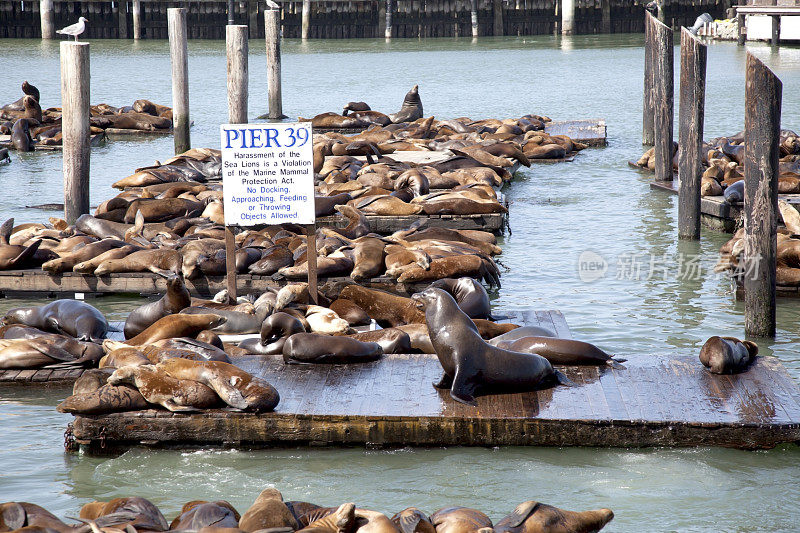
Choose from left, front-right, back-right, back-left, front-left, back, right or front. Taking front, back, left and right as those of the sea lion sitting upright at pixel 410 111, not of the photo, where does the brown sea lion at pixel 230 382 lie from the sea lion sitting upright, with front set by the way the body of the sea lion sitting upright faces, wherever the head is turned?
right

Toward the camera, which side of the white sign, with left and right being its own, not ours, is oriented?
front

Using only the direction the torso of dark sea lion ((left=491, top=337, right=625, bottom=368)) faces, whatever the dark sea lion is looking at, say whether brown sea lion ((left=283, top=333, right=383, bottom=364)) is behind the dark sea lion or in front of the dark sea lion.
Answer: in front

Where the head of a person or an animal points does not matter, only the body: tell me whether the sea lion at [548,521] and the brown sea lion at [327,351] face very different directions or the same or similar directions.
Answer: same or similar directions

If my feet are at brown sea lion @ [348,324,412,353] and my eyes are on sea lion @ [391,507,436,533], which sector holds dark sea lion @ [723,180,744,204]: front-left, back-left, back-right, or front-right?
back-left

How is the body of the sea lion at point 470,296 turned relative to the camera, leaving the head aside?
to the viewer's left

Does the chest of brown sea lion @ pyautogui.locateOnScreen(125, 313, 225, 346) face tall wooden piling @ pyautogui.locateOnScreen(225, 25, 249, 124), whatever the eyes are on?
no

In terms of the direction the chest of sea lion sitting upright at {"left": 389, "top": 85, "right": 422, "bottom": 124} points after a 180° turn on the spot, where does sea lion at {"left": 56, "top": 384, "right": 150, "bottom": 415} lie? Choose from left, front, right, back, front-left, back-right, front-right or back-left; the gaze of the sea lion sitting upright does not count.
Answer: left

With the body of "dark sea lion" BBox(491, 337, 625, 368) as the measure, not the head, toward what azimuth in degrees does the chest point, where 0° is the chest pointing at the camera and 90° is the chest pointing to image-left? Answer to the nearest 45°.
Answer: approximately 90°

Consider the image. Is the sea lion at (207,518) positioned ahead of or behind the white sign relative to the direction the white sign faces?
ahead

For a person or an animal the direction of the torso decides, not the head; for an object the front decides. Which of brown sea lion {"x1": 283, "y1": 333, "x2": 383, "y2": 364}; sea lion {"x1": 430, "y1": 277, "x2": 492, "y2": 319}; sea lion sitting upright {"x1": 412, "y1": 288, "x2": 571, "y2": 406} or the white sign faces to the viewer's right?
the brown sea lion
